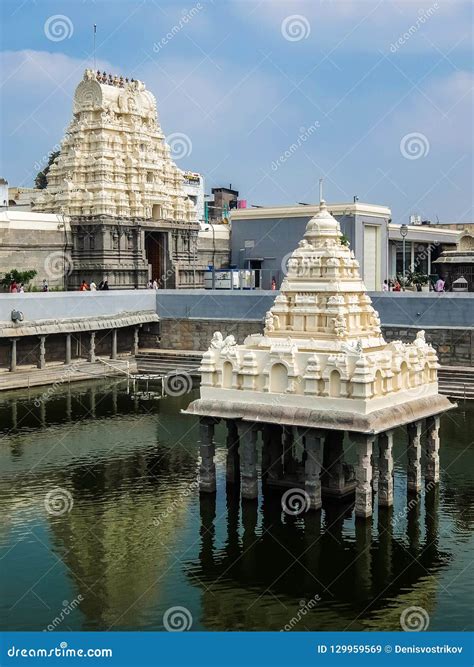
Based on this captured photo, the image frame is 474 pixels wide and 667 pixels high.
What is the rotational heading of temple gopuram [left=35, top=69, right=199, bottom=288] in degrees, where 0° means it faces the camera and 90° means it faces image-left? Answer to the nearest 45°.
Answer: approximately 315°

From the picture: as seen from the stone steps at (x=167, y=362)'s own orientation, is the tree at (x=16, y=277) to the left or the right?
on its right

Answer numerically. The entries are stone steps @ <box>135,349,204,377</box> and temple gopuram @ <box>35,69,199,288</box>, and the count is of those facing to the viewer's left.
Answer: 0

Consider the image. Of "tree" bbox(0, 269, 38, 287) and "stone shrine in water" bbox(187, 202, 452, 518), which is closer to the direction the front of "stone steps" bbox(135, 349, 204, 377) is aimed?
the stone shrine in water

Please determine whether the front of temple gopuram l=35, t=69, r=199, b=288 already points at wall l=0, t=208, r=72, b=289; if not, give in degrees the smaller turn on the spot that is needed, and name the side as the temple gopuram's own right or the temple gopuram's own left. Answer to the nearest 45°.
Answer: approximately 90° to the temple gopuram's own right

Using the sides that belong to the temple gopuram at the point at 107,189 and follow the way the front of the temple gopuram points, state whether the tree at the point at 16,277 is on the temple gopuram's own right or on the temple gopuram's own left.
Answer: on the temple gopuram's own right

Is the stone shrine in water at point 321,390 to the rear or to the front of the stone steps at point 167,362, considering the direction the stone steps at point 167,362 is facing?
to the front

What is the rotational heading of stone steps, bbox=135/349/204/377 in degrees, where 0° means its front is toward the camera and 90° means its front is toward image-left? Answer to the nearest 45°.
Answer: approximately 0°

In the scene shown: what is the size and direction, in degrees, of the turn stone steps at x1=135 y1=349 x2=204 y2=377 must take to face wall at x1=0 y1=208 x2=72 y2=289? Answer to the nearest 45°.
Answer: approximately 135° to its right

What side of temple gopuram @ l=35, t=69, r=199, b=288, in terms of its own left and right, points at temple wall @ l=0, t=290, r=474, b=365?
front

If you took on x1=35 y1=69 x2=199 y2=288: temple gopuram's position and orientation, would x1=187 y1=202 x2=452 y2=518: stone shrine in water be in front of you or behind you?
in front
